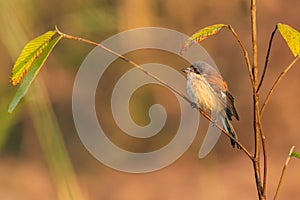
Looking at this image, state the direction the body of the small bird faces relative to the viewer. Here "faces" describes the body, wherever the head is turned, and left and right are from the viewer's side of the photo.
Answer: facing the viewer and to the left of the viewer

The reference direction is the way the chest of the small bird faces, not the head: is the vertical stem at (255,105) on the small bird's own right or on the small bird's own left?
on the small bird's own left
